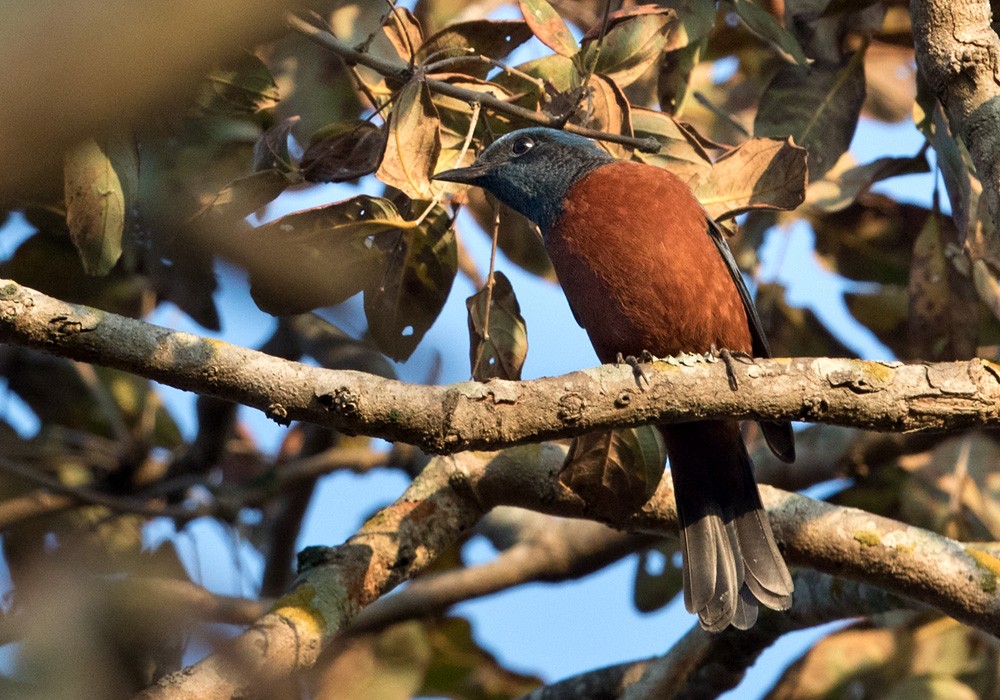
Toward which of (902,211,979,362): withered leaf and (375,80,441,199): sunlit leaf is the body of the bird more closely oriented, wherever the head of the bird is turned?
the sunlit leaf

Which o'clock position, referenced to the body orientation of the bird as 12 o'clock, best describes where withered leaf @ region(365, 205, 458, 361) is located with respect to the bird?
The withered leaf is roughly at 1 o'clock from the bird.

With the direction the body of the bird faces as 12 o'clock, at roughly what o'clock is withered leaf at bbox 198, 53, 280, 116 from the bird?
The withered leaf is roughly at 1 o'clock from the bird.

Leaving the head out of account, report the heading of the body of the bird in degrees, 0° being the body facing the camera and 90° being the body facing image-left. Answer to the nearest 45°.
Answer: approximately 45°
